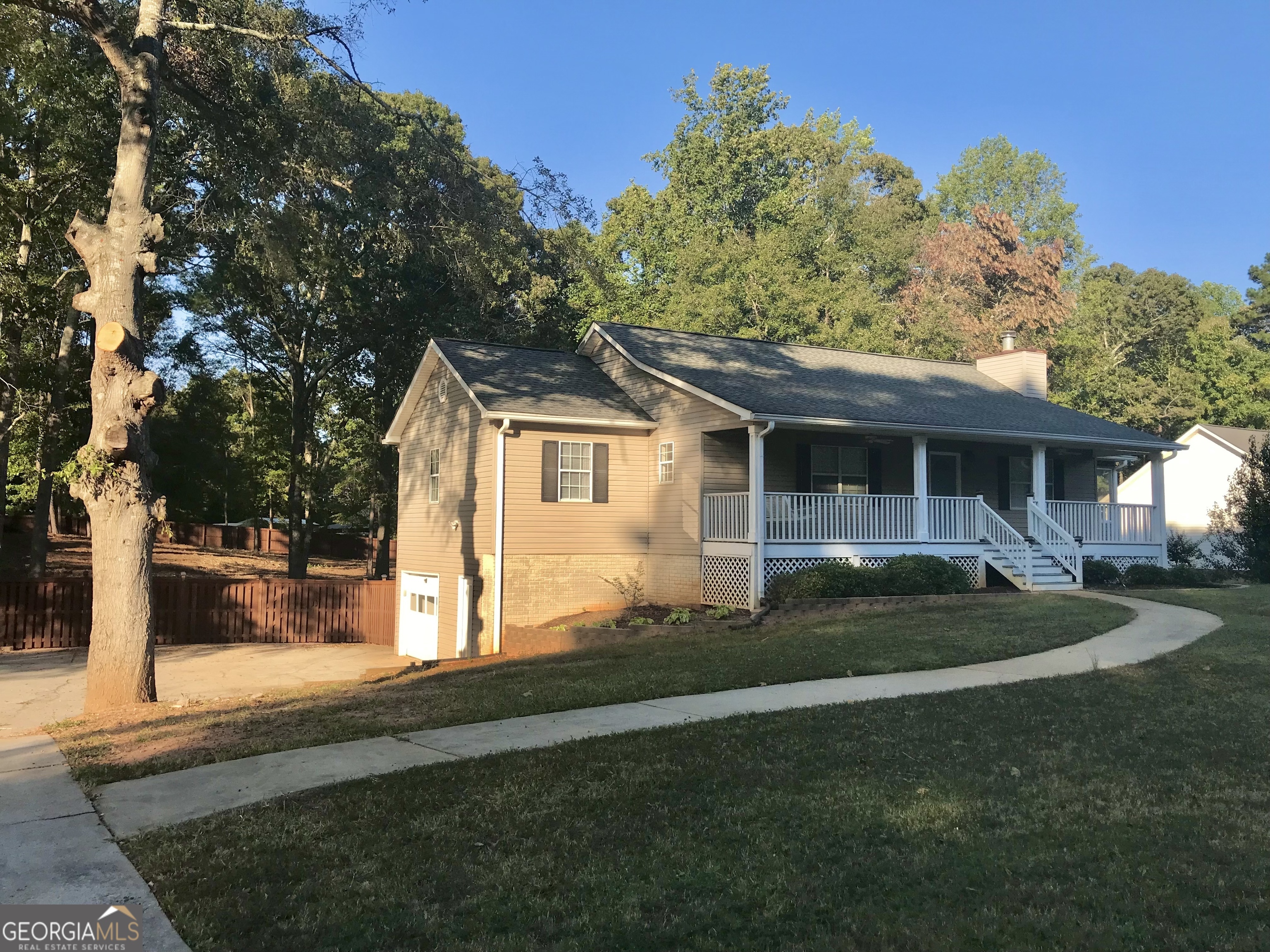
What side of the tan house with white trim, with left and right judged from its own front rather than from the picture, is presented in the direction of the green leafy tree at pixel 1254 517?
left

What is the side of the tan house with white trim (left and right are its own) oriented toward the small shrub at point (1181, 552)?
left

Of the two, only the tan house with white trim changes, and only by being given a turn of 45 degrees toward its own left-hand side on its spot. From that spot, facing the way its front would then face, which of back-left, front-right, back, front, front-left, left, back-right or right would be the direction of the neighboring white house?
front-left

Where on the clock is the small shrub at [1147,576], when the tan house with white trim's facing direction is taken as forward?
The small shrub is roughly at 10 o'clock from the tan house with white trim.

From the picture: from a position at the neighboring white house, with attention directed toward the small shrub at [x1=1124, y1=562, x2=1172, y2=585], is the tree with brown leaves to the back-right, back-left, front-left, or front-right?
back-right

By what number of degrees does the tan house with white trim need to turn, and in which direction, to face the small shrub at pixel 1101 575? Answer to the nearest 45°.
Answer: approximately 45° to its left

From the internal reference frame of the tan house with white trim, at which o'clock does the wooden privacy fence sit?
The wooden privacy fence is roughly at 5 o'clock from the tan house with white trim.

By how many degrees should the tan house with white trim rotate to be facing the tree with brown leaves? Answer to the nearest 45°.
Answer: approximately 135° to its left

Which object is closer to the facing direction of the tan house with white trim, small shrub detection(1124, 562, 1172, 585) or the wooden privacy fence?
the small shrub

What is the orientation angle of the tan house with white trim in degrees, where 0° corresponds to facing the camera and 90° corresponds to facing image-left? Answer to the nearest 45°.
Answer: approximately 315°

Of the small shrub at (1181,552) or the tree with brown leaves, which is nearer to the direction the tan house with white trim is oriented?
the small shrub
